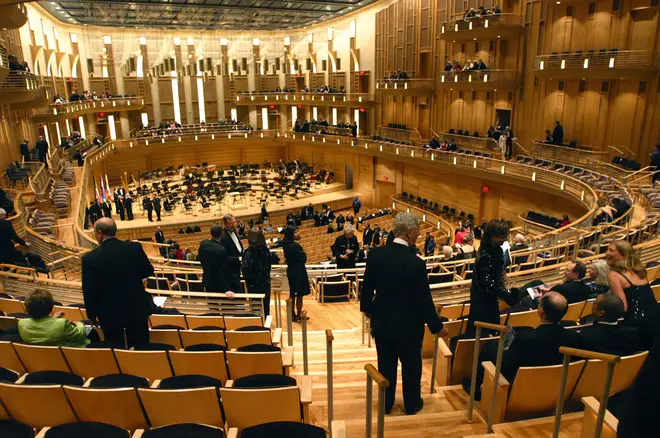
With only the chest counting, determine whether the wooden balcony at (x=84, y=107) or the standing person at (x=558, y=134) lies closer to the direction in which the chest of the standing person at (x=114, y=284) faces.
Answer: the wooden balcony

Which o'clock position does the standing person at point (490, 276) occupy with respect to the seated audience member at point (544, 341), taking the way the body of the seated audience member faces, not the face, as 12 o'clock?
The standing person is roughly at 12 o'clock from the seated audience member.

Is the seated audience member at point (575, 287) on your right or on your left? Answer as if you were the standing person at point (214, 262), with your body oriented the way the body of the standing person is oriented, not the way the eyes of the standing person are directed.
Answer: on your right

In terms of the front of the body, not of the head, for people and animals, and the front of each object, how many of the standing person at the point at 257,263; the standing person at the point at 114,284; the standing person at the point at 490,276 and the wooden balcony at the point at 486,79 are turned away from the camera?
2

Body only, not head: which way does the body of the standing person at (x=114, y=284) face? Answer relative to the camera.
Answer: away from the camera

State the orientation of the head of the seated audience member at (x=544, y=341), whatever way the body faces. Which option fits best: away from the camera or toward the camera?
away from the camera

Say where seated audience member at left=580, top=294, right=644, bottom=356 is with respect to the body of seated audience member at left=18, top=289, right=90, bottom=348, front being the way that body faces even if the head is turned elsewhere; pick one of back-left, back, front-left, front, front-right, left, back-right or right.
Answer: right

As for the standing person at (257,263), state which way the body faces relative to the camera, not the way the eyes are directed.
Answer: away from the camera

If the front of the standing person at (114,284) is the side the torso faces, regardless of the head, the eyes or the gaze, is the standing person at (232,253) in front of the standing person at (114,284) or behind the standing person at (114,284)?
in front

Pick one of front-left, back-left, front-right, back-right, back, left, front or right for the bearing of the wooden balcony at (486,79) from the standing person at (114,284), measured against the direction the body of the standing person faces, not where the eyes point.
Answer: front-right

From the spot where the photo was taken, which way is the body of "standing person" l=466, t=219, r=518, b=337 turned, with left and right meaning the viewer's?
facing to the right of the viewer

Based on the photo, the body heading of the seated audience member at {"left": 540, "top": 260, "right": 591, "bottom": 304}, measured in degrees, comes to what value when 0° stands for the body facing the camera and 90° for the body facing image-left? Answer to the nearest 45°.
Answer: approximately 135°

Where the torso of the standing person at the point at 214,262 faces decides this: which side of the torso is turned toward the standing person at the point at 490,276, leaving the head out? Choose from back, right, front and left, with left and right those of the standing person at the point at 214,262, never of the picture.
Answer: right
